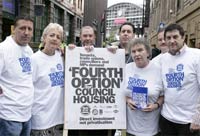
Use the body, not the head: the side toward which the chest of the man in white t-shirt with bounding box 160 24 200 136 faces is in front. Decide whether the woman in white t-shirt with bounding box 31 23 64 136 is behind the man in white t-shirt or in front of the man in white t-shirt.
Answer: in front

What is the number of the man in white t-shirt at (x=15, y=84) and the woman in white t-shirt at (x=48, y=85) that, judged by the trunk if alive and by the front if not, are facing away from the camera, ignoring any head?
0

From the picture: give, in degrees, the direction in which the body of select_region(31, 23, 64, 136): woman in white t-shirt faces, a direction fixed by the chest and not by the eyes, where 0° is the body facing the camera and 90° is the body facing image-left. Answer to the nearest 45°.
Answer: approximately 315°

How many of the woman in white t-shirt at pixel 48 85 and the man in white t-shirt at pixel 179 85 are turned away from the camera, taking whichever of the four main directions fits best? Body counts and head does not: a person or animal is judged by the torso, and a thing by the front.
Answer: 0

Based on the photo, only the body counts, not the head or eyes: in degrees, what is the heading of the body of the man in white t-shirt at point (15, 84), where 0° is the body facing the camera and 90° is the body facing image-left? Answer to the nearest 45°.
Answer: approximately 315°

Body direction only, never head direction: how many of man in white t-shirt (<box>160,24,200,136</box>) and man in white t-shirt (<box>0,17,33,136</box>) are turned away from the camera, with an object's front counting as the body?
0

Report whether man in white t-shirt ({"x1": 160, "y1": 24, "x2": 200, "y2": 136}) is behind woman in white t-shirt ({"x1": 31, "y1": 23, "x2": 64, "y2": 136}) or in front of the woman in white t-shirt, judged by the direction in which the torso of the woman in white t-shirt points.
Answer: in front

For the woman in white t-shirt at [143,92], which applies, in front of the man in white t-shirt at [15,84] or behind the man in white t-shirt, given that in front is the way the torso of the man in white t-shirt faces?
in front
